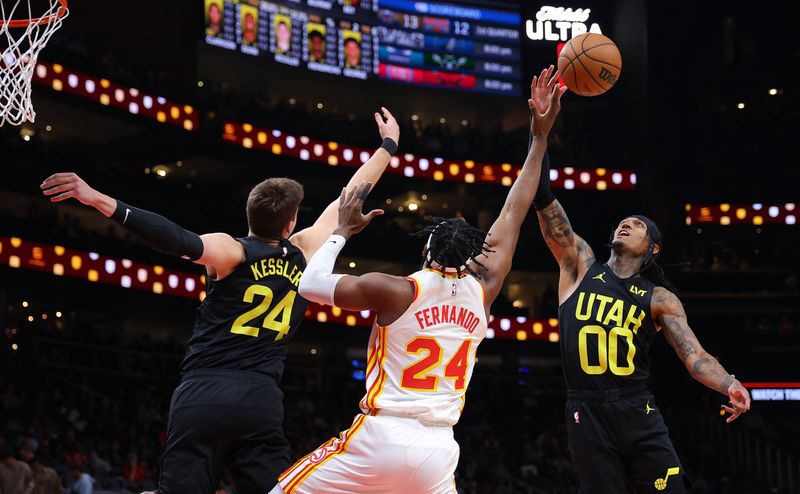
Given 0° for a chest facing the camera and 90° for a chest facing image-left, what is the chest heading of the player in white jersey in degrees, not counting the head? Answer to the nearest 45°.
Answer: approximately 135°

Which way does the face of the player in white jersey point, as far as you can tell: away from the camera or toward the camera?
away from the camera

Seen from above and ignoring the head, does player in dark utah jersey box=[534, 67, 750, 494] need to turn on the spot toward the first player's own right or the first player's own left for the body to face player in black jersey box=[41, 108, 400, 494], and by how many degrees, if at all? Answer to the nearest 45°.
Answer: approximately 45° to the first player's own right

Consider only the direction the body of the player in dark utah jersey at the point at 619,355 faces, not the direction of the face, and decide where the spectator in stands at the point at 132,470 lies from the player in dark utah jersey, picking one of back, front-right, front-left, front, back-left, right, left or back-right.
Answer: back-right

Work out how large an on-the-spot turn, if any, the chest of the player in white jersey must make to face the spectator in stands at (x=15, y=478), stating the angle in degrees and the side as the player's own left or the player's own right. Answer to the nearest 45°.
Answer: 0° — they already face them

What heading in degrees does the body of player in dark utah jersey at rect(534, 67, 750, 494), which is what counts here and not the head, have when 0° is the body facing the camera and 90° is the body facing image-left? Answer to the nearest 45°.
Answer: approximately 0°

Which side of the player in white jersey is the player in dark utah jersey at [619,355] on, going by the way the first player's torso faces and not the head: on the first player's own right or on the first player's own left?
on the first player's own right
